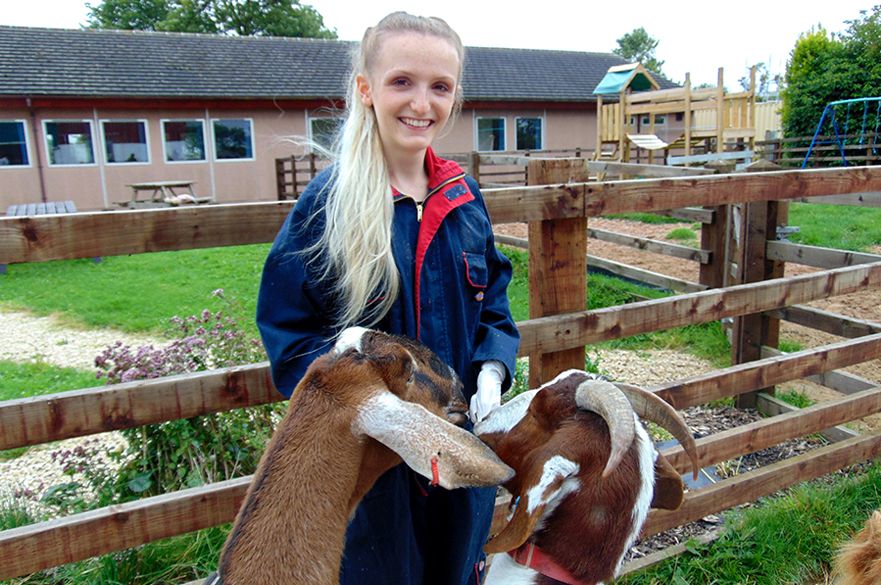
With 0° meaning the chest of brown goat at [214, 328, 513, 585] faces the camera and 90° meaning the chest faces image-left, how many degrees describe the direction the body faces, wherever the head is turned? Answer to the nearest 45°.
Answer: approximately 225°

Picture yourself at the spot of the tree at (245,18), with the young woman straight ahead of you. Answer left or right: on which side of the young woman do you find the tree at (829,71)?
left

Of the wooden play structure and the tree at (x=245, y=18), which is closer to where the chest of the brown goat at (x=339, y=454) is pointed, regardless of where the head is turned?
the wooden play structure

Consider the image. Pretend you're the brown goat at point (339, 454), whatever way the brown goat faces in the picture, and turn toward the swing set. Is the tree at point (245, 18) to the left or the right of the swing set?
left

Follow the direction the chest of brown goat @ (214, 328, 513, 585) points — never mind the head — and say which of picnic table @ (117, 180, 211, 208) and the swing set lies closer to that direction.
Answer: the swing set

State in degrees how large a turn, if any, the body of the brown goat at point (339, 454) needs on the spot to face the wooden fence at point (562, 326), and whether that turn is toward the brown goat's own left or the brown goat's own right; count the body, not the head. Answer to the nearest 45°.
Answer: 0° — it already faces it

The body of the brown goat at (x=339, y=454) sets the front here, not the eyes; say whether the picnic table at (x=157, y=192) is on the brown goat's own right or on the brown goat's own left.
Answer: on the brown goat's own left

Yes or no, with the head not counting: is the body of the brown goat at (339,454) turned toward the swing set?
yes

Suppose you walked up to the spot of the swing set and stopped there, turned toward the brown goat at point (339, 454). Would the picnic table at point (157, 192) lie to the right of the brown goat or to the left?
right

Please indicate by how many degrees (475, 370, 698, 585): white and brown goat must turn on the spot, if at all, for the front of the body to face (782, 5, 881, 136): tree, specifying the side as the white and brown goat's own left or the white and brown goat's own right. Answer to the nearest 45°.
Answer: approximately 45° to the white and brown goat's own right

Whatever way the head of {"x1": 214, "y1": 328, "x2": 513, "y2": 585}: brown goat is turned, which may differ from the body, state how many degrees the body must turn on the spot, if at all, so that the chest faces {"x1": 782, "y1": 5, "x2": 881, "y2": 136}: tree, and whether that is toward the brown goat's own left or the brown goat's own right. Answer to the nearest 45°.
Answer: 0° — it already faces it

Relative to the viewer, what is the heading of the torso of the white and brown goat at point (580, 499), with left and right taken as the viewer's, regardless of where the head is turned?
facing away from the viewer and to the left of the viewer
